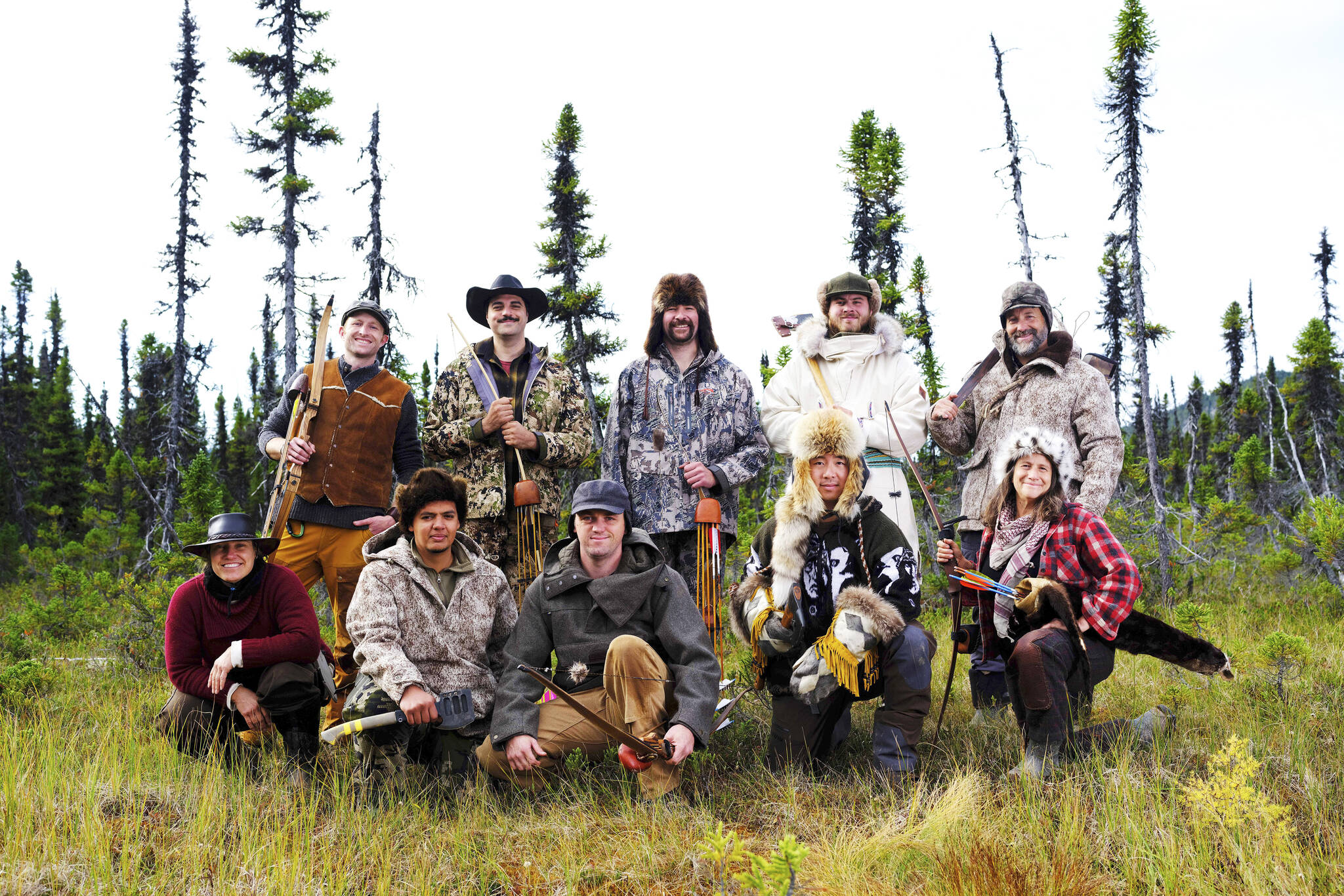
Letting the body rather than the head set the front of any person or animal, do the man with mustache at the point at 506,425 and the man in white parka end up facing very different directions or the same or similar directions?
same or similar directions

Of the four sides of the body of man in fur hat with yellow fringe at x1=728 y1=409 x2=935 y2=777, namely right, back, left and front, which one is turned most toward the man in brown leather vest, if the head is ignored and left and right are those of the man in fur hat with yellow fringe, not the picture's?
right

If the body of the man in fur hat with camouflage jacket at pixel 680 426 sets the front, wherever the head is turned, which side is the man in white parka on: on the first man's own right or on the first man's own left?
on the first man's own left

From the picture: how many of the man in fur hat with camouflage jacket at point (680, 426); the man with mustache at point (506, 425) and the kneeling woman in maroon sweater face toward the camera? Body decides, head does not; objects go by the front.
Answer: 3

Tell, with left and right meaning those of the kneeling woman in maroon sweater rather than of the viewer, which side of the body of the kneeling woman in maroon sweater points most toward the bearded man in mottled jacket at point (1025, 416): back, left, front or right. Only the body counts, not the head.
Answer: left

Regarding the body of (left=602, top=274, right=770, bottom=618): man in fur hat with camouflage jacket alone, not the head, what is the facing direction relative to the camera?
toward the camera

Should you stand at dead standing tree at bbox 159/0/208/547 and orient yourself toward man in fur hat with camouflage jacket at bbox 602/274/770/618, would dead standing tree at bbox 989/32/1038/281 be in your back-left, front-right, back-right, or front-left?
front-left

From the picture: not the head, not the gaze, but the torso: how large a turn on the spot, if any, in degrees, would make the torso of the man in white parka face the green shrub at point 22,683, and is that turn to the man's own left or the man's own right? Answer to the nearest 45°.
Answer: approximately 90° to the man's own right

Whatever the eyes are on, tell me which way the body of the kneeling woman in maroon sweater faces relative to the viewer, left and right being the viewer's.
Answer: facing the viewer

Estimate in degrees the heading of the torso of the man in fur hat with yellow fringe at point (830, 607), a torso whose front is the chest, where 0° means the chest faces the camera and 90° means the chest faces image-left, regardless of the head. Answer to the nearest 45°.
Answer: approximately 0°

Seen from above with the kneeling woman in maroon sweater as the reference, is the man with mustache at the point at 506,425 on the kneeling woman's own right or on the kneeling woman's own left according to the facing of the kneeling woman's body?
on the kneeling woman's own left

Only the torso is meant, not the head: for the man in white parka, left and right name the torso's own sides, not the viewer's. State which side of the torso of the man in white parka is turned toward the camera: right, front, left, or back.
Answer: front

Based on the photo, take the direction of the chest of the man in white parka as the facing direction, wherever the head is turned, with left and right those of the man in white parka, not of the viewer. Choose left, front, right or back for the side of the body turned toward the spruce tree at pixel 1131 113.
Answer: back
